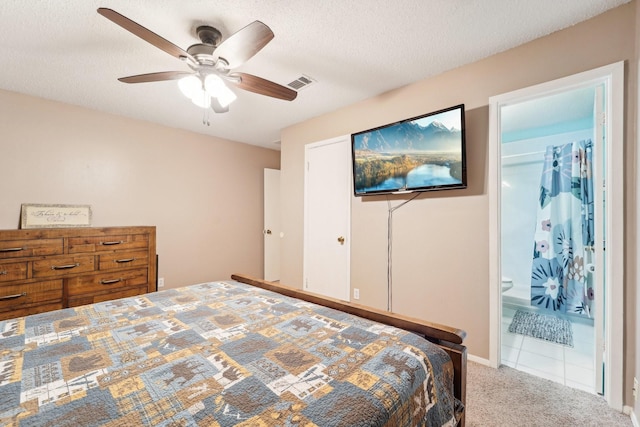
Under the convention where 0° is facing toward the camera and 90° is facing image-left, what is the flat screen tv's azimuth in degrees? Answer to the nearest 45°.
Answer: approximately 45°

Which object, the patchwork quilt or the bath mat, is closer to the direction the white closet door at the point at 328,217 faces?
the patchwork quilt

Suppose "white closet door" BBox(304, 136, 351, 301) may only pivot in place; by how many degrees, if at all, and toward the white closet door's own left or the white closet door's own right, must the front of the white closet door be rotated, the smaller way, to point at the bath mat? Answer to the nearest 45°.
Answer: approximately 135° to the white closet door's own left

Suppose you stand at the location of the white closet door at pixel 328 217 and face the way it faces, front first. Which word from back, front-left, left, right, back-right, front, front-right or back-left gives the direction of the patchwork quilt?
front-left

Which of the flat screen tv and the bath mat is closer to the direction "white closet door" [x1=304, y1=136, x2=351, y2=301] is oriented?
the flat screen tv

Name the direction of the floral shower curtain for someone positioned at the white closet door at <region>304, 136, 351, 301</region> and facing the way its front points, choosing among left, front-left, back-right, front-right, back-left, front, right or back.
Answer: back-left

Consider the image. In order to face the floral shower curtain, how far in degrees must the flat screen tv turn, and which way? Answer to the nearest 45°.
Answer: approximately 180°

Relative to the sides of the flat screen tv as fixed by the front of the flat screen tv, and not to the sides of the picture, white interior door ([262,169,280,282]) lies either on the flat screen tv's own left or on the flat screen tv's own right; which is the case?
on the flat screen tv's own right

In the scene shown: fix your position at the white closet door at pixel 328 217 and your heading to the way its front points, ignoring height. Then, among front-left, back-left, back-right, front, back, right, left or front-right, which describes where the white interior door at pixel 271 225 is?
right

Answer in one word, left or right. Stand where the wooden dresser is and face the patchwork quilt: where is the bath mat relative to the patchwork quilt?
left

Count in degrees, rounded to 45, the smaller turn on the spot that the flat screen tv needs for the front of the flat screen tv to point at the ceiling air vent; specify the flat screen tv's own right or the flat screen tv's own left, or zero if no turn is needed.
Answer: approximately 45° to the flat screen tv's own right
